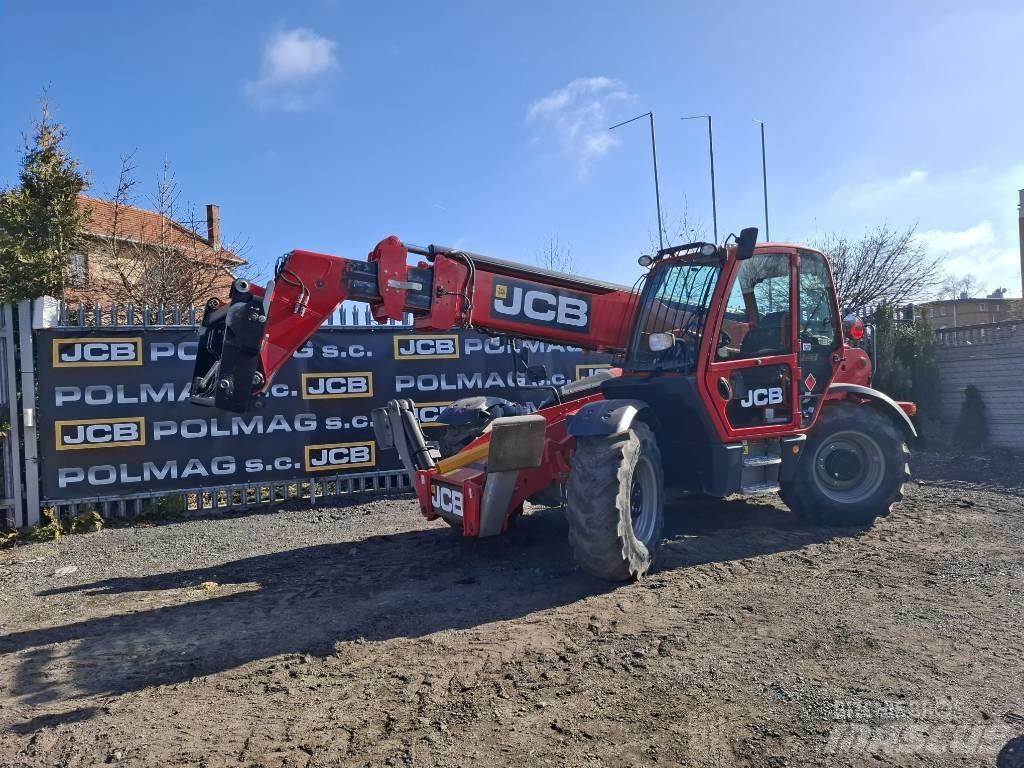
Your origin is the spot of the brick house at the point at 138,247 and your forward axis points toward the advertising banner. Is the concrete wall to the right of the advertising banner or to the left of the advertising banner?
left

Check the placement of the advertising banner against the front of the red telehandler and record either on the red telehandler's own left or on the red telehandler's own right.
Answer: on the red telehandler's own right

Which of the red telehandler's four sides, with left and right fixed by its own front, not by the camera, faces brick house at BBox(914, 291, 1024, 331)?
back

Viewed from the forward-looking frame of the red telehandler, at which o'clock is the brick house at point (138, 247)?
The brick house is roughly at 3 o'clock from the red telehandler.

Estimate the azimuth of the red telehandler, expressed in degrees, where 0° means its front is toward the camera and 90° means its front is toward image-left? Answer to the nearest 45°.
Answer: approximately 45°

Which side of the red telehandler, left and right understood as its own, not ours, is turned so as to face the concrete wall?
back

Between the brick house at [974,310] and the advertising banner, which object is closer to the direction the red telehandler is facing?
the advertising banner
